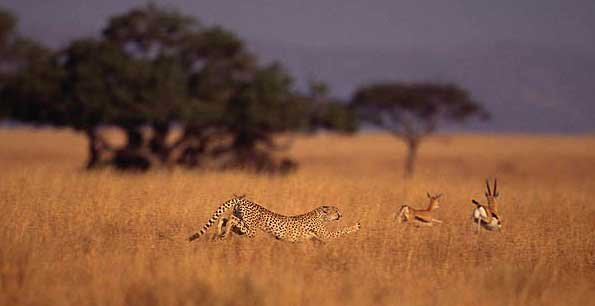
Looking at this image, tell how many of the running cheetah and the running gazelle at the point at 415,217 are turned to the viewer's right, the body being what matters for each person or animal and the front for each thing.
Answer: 2

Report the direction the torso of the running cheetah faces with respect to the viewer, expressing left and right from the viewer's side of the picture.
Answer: facing to the right of the viewer

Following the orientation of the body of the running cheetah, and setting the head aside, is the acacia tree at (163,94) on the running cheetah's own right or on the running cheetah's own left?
on the running cheetah's own left

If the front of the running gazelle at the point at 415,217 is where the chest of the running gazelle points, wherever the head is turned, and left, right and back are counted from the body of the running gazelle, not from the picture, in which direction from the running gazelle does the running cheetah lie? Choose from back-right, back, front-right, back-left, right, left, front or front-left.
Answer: back-right

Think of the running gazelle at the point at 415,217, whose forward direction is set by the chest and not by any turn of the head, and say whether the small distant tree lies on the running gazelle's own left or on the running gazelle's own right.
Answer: on the running gazelle's own left

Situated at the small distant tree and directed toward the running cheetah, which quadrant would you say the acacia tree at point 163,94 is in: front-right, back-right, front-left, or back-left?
front-right

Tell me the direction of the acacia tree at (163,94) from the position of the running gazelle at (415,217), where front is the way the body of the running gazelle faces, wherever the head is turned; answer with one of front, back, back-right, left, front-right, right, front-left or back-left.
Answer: back-left

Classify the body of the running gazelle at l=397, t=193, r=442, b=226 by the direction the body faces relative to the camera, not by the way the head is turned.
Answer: to the viewer's right

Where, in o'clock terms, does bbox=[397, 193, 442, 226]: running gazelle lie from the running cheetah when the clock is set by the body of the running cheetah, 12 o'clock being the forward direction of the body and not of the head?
The running gazelle is roughly at 11 o'clock from the running cheetah.
